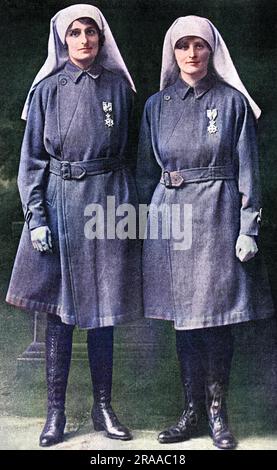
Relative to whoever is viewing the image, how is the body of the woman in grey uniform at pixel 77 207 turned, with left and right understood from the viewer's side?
facing the viewer

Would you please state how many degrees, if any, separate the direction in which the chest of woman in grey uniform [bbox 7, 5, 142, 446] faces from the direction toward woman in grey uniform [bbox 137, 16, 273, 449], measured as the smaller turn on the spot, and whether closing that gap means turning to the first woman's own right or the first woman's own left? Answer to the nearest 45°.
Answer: approximately 90° to the first woman's own left
